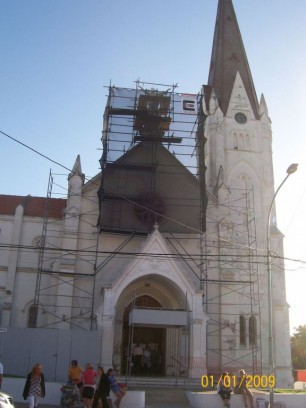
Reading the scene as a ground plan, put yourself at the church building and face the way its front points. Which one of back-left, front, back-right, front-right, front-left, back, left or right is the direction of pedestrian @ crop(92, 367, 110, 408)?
front

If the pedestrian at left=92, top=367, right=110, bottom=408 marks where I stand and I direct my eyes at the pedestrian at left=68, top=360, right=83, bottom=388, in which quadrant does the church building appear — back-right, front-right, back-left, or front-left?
front-right

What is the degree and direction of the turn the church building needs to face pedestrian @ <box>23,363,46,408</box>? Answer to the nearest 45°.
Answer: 0° — it already faces them

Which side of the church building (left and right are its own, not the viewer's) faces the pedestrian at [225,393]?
front

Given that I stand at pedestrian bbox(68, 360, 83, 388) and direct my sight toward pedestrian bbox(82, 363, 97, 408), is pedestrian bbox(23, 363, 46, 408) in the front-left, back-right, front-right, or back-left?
front-right

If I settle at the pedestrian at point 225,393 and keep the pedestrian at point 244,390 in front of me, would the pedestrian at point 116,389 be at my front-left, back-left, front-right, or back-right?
back-left

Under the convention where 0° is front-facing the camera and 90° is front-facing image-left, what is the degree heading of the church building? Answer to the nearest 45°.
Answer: approximately 0°

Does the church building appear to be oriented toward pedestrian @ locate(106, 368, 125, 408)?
yes
